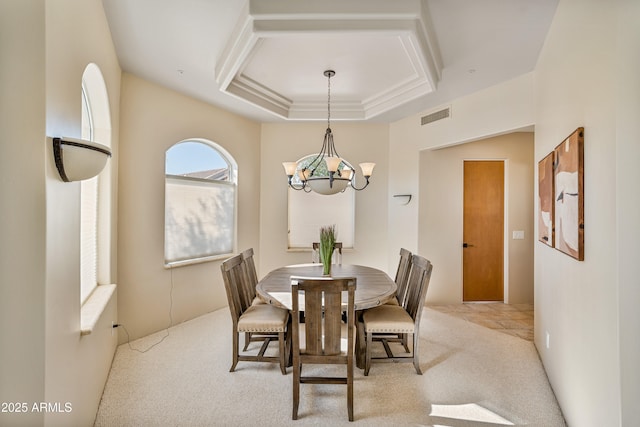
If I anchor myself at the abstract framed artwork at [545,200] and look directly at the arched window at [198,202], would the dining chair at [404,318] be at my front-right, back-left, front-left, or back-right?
front-left

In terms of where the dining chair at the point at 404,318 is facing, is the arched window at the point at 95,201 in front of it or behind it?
in front

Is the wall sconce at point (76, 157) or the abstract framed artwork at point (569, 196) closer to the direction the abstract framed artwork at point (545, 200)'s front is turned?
the wall sconce

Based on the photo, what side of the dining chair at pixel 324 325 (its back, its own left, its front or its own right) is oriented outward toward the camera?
back

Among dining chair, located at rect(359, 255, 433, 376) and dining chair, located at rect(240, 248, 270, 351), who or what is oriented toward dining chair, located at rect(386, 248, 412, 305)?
dining chair, located at rect(240, 248, 270, 351)

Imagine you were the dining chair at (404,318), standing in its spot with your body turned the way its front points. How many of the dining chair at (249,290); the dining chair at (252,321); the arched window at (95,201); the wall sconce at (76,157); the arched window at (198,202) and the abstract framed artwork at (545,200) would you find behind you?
1

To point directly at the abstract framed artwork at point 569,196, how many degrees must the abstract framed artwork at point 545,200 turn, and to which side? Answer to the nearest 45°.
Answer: approximately 90° to its left

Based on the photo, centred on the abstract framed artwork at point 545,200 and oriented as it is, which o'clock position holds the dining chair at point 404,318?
The dining chair is roughly at 11 o'clock from the abstract framed artwork.

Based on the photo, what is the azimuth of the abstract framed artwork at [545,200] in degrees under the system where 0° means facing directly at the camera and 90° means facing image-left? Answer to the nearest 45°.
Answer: approximately 90°

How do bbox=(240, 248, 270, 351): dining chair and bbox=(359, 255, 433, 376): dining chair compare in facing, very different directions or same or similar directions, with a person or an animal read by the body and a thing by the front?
very different directions

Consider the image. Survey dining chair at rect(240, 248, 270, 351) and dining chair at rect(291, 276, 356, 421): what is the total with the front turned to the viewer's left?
0

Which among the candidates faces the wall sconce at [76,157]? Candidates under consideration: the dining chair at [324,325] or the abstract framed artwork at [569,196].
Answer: the abstract framed artwork

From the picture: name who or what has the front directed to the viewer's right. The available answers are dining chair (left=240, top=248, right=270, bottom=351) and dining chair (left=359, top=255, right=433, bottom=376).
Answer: dining chair (left=240, top=248, right=270, bottom=351)

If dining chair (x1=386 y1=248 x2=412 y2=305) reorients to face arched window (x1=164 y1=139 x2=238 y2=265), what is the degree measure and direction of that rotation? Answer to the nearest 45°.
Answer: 0° — it already faces it

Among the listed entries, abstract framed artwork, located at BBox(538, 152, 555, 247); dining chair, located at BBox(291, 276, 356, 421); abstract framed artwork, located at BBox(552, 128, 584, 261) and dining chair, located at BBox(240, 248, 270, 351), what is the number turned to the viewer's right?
1

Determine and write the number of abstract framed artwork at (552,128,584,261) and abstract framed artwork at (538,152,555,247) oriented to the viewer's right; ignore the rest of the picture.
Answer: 0

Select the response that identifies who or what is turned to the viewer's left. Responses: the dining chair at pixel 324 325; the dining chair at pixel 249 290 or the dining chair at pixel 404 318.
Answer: the dining chair at pixel 404 318

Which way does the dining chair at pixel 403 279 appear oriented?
to the viewer's left

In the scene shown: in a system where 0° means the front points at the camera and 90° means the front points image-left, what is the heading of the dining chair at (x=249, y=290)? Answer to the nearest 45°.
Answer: approximately 270°

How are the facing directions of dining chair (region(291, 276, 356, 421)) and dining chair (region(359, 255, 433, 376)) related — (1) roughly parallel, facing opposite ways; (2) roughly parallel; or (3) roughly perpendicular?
roughly perpendicular

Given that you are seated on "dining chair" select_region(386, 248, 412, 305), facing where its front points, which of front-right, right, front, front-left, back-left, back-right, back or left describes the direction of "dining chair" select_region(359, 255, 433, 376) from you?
left

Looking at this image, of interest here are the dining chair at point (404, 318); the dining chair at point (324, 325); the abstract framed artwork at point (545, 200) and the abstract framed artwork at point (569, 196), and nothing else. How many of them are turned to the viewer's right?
0

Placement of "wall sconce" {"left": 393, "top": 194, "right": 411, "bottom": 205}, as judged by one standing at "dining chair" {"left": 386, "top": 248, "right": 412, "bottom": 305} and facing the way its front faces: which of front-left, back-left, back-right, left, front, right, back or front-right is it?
right

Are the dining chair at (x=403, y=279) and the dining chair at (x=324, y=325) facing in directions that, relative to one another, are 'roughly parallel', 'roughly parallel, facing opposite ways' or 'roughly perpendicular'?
roughly perpendicular
